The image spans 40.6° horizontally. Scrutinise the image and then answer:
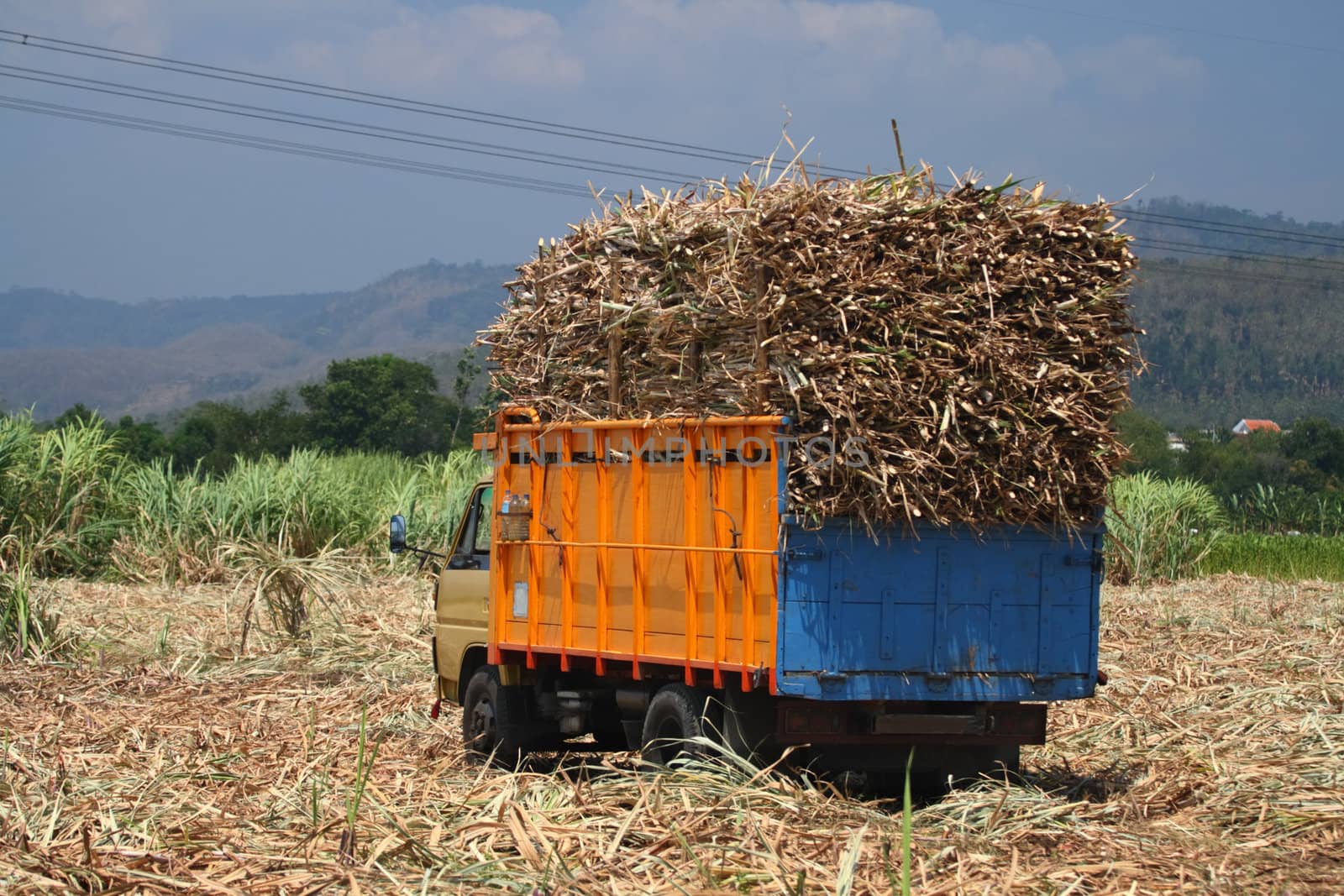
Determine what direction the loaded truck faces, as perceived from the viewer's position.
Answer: facing away from the viewer and to the left of the viewer
